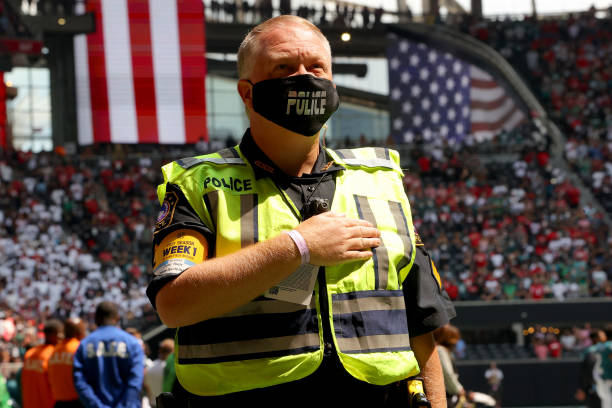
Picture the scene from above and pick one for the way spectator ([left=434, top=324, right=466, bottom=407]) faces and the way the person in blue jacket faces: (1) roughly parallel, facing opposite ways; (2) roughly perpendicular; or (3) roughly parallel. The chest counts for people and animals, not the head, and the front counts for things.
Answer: roughly perpendicular

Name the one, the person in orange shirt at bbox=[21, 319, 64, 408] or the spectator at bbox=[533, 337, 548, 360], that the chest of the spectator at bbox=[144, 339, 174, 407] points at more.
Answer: the spectator

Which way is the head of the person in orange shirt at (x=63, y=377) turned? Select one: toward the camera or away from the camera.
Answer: away from the camera

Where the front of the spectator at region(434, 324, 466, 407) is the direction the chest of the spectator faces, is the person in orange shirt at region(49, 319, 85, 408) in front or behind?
behind

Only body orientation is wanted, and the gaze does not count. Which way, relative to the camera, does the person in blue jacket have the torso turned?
away from the camera
